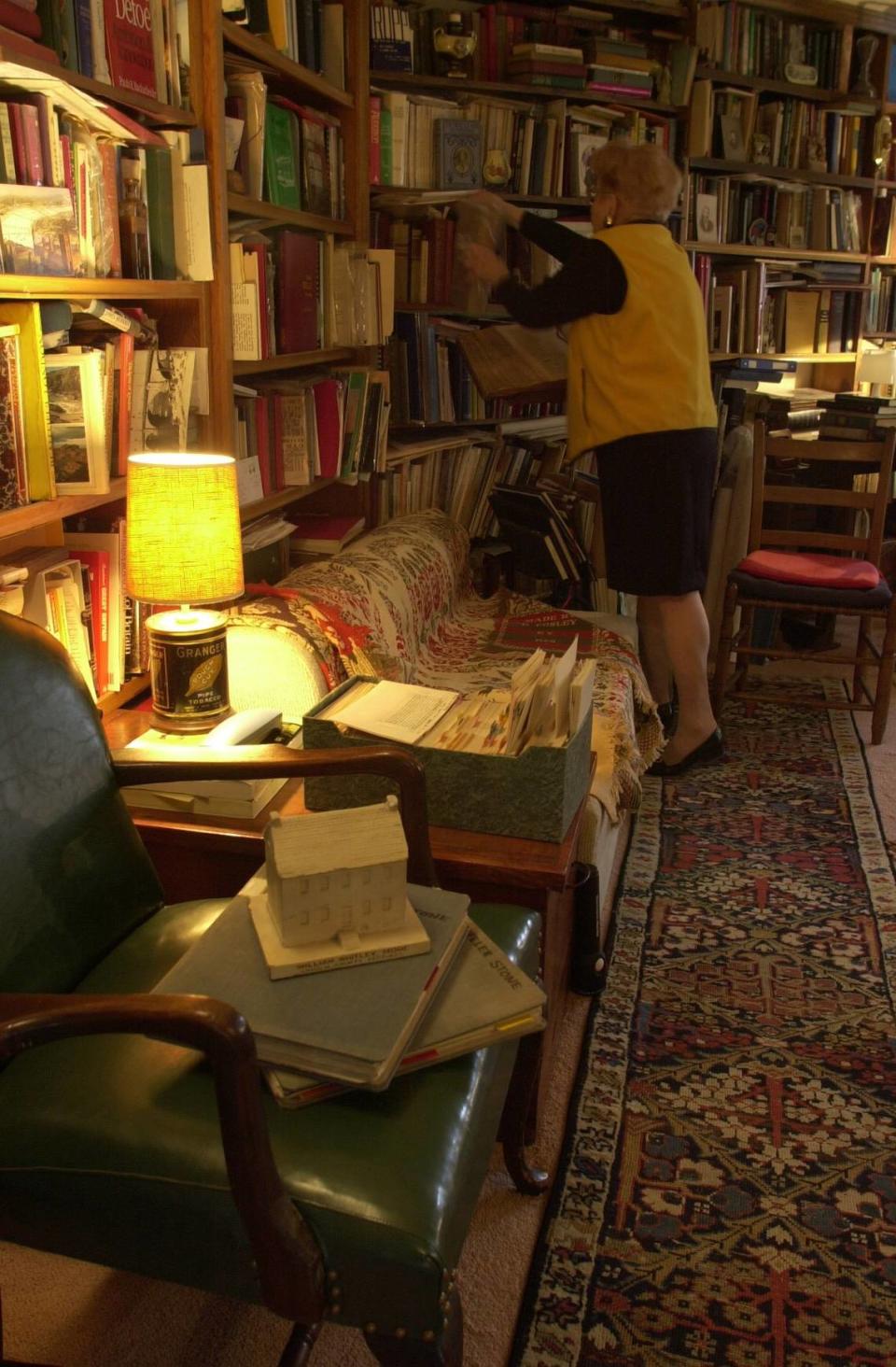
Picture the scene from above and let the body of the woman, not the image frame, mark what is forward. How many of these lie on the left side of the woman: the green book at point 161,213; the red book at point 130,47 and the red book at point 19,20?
3

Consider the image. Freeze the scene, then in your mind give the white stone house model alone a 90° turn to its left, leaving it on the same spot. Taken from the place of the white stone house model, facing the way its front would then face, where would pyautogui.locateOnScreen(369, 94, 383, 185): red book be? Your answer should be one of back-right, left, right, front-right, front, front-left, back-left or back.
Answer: left

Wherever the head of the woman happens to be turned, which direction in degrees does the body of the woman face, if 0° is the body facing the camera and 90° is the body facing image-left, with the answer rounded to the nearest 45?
approximately 135°

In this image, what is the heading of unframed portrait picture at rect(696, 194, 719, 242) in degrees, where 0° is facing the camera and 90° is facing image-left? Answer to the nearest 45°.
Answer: approximately 0°

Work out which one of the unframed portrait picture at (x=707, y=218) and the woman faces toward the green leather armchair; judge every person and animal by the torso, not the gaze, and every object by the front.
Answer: the unframed portrait picture

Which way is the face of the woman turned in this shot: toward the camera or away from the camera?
away from the camera

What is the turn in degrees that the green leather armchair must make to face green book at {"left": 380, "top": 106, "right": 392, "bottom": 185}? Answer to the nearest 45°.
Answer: approximately 135° to its left
